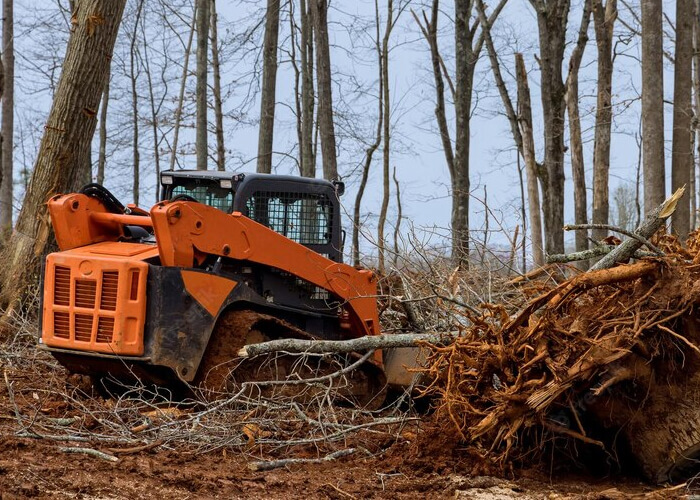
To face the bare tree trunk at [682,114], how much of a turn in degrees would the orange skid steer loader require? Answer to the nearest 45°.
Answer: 0° — it already faces it

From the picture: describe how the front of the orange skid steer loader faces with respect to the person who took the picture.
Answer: facing away from the viewer and to the right of the viewer

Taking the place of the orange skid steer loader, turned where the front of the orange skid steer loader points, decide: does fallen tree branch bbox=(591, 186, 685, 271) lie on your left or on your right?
on your right

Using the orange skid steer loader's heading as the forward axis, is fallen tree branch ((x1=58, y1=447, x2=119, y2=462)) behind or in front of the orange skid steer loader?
behind

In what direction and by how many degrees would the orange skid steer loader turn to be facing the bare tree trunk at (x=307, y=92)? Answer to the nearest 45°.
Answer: approximately 45° to its left

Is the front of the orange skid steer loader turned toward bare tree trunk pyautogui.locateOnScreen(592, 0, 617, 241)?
yes

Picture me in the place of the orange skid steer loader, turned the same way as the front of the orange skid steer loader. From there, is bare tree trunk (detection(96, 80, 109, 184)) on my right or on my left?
on my left
